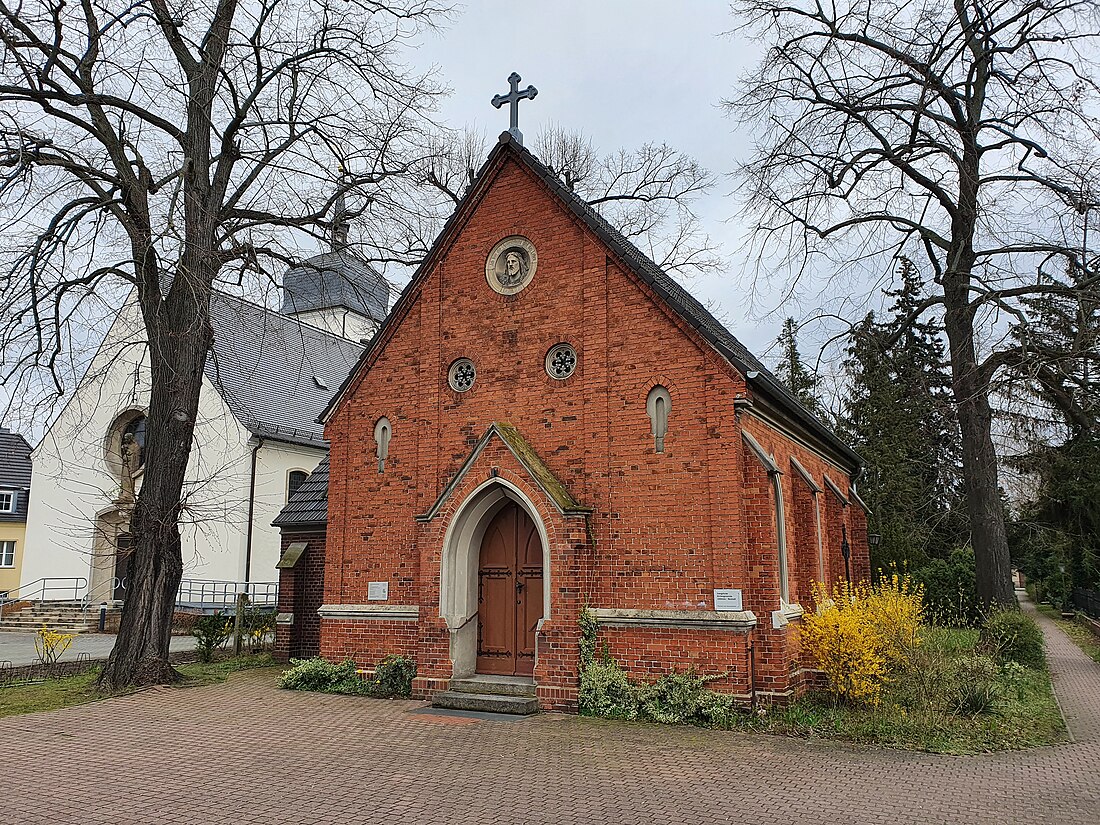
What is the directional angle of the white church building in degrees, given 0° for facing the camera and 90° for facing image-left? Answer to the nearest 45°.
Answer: approximately 45°

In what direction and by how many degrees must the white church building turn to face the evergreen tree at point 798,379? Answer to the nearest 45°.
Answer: approximately 135° to its left

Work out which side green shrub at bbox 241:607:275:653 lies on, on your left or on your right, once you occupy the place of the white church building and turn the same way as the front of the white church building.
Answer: on your left

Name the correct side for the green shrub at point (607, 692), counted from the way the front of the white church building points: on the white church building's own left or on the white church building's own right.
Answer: on the white church building's own left

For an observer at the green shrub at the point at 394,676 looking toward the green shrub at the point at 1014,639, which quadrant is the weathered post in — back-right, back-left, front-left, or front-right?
back-left

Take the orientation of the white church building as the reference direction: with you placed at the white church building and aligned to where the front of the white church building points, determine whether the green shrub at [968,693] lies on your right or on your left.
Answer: on your left

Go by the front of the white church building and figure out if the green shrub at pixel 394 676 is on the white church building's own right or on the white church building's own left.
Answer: on the white church building's own left

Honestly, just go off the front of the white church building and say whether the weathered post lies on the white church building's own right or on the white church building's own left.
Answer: on the white church building's own left
